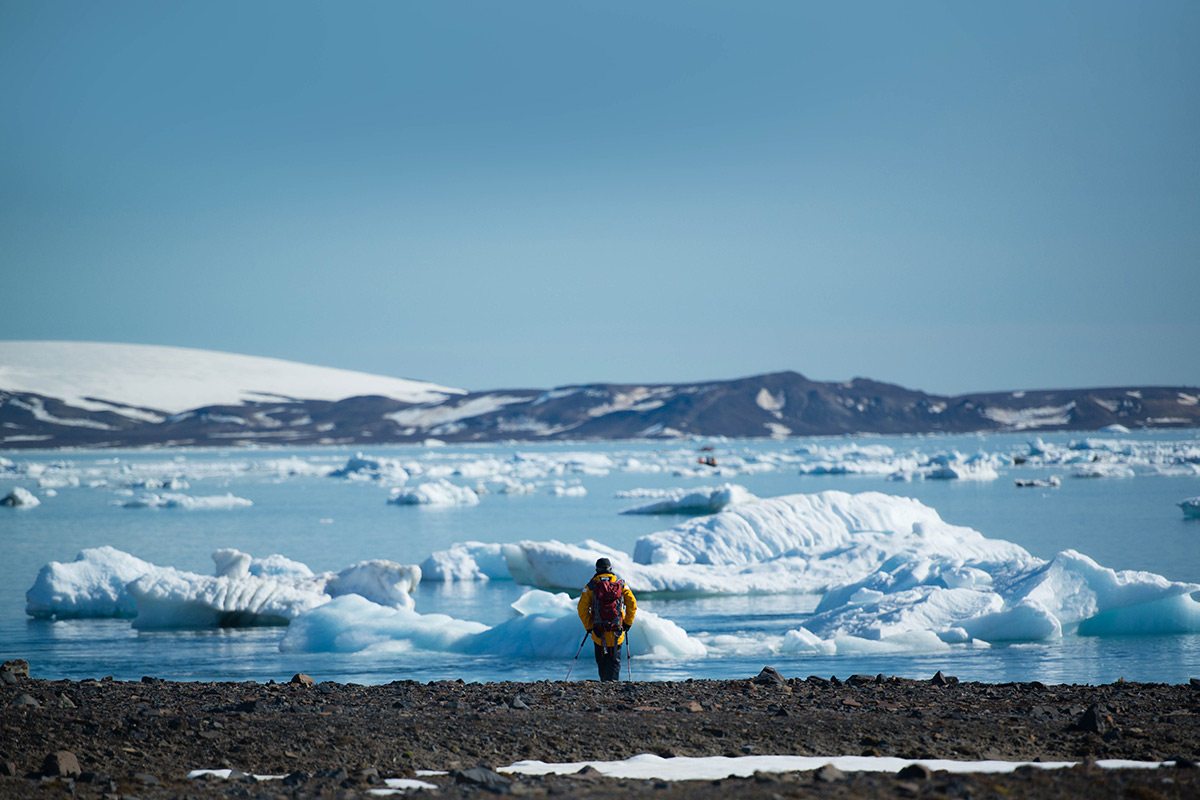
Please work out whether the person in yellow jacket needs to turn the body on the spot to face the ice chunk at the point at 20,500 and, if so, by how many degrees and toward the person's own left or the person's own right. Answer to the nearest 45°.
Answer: approximately 45° to the person's own left

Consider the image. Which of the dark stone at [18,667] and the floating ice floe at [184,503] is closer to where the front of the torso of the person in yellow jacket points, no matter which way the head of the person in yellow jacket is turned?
the floating ice floe

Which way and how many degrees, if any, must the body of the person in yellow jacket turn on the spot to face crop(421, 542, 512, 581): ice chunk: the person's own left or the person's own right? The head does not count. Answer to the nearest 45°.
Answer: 0° — they already face it

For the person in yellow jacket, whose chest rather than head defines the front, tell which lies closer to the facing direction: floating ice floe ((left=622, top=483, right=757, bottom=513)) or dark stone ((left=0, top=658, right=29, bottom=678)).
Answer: the floating ice floe

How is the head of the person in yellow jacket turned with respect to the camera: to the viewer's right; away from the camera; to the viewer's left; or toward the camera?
away from the camera

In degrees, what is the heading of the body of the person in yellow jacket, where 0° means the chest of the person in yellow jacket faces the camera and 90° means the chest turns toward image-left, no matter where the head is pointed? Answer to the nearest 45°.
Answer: approximately 180°

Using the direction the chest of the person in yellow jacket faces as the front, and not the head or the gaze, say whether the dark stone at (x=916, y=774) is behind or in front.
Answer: behind

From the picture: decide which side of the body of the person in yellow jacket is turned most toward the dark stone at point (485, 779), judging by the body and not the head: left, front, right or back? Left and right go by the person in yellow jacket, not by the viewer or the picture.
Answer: back

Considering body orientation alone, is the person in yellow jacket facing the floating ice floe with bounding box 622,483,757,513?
yes

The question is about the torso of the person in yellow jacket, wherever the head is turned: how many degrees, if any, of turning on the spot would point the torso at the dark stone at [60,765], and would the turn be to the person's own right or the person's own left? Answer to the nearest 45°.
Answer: approximately 135° to the person's own left

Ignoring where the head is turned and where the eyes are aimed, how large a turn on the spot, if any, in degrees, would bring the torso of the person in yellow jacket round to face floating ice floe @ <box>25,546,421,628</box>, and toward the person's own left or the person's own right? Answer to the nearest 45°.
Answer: approximately 45° to the person's own left
